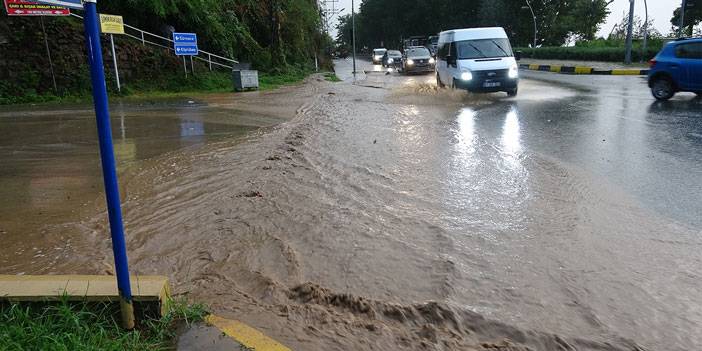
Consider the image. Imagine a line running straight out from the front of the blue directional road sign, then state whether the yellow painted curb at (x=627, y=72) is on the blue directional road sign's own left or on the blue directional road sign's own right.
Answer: on the blue directional road sign's own left

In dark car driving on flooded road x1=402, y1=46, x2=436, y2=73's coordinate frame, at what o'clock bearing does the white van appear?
The white van is roughly at 12 o'clock from the dark car driving on flooded road.

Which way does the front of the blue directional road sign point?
toward the camera

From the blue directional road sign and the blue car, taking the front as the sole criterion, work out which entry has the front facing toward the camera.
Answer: the blue directional road sign

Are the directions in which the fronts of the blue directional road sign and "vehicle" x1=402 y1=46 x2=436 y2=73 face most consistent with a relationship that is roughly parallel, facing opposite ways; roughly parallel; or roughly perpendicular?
roughly parallel

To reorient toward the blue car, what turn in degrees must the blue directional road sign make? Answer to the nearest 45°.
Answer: approximately 45° to its left

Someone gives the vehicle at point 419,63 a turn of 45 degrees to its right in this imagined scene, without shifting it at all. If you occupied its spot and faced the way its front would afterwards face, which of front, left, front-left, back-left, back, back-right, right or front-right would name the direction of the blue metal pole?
front-left

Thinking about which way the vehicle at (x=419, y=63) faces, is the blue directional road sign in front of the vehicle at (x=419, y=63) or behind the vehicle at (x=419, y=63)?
in front

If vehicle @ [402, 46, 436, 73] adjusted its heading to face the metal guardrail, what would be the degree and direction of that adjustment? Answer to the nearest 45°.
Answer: approximately 45° to its right

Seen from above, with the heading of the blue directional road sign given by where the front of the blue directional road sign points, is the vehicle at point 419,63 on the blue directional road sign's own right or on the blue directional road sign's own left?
on the blue directional road sign's own left

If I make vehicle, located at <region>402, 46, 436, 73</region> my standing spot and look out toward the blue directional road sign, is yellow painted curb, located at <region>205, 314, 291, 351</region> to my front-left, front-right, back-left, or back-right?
front-left

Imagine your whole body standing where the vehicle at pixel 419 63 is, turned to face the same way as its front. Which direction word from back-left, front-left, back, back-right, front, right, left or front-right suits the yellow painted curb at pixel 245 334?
front

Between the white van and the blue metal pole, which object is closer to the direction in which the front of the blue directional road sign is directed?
the blue metal pole

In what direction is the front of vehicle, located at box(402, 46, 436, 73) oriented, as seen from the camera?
facing the viewer

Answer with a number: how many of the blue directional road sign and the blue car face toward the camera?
1
